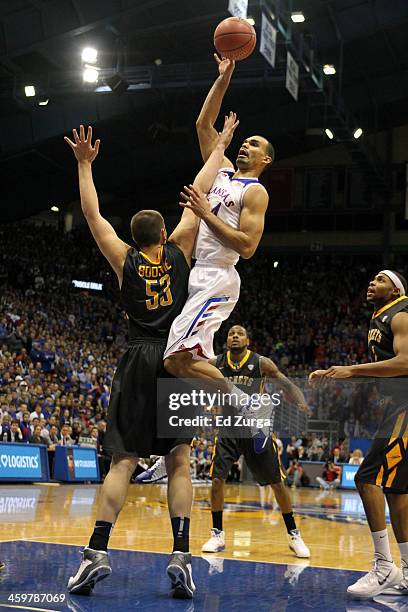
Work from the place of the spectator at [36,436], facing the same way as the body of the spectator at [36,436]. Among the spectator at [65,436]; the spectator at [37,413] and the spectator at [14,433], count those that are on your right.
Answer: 1

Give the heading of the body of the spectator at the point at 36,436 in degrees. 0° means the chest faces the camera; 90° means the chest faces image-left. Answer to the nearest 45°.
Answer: approximately 315°

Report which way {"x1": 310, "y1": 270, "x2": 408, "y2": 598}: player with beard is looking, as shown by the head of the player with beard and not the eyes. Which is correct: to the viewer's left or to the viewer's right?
to the viewer's left

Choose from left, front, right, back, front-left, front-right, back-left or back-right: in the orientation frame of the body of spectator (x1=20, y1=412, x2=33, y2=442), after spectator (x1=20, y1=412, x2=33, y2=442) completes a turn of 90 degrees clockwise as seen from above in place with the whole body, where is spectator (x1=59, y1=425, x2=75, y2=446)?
back

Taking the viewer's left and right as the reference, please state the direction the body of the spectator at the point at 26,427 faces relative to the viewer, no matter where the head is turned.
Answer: facing the viewer and to the right of the viewer

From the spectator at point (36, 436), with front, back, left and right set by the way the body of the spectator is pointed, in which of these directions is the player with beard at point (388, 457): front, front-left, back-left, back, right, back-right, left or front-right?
front-right

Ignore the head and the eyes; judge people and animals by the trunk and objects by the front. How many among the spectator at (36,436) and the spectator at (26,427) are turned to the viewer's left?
0
